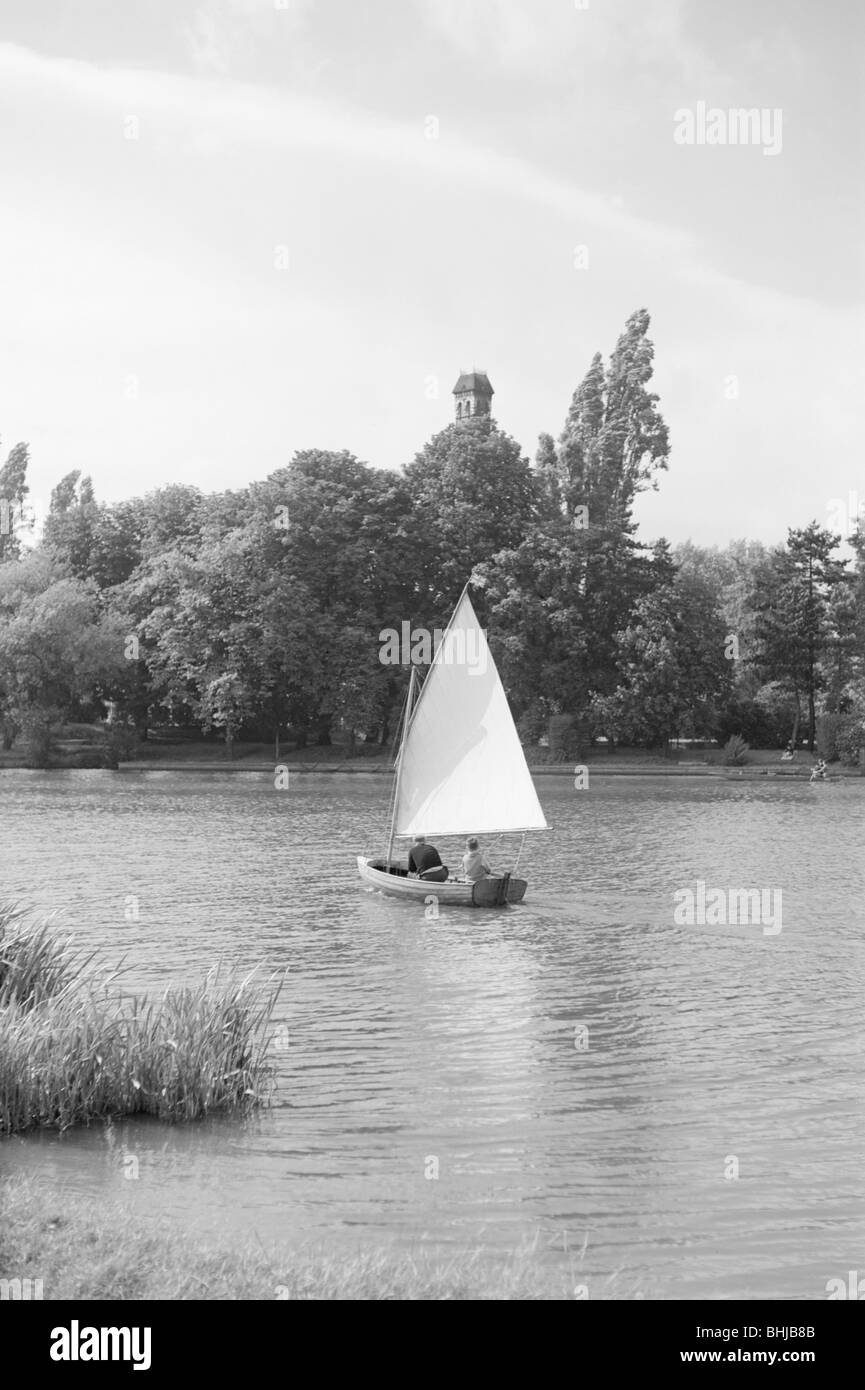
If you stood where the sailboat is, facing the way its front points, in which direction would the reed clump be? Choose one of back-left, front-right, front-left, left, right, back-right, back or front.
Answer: back-left

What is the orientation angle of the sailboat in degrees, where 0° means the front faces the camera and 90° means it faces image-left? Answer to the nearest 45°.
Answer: approximately 135°
